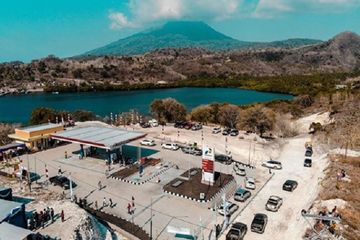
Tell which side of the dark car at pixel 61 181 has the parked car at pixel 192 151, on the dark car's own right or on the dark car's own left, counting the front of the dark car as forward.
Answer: on the dark car's own left

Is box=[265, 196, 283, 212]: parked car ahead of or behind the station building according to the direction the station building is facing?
ahead

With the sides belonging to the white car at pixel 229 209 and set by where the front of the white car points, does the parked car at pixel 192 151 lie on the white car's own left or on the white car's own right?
on the white car's own right

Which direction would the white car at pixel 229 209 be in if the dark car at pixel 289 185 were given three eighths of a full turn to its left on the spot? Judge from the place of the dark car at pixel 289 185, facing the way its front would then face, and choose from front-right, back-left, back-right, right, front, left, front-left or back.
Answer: back-right

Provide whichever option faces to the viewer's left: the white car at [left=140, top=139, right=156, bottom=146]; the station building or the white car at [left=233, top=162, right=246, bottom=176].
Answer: the white car at [left=140, top=139, right=156, bottom=146]

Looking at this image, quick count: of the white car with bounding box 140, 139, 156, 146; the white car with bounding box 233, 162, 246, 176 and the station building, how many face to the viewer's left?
1

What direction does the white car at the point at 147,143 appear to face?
to the viewer's left

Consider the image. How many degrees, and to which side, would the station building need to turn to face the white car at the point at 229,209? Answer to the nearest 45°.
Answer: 0° — it already faces it

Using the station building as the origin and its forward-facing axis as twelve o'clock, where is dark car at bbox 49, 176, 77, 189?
The dark car is roughly at 1 o'clock from the station building.

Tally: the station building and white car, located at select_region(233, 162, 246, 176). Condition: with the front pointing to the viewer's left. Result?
0

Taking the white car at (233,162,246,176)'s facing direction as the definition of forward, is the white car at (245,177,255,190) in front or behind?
in front

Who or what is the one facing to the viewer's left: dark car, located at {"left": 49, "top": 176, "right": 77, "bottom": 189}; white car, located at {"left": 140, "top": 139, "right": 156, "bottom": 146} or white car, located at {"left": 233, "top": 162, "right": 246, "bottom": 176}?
white car, located at {"left": 140, "top": 139, "right": 156, "bottom": 146}

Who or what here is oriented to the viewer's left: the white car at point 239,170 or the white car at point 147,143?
the white car at point 147,143

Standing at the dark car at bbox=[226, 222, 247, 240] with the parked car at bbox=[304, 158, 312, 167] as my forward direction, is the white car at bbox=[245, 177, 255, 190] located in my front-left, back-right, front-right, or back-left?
front-left

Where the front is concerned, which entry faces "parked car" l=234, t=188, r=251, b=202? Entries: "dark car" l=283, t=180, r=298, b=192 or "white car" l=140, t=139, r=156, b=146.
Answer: the dark car

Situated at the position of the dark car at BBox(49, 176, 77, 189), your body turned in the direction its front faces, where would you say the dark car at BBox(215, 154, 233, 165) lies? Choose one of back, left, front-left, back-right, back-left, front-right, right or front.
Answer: front-left

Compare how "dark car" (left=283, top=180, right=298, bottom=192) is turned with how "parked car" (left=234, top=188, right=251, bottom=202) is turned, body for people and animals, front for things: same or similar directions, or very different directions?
same or similar directions

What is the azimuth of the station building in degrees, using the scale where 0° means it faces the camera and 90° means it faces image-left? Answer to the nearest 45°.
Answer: approximately 315°
